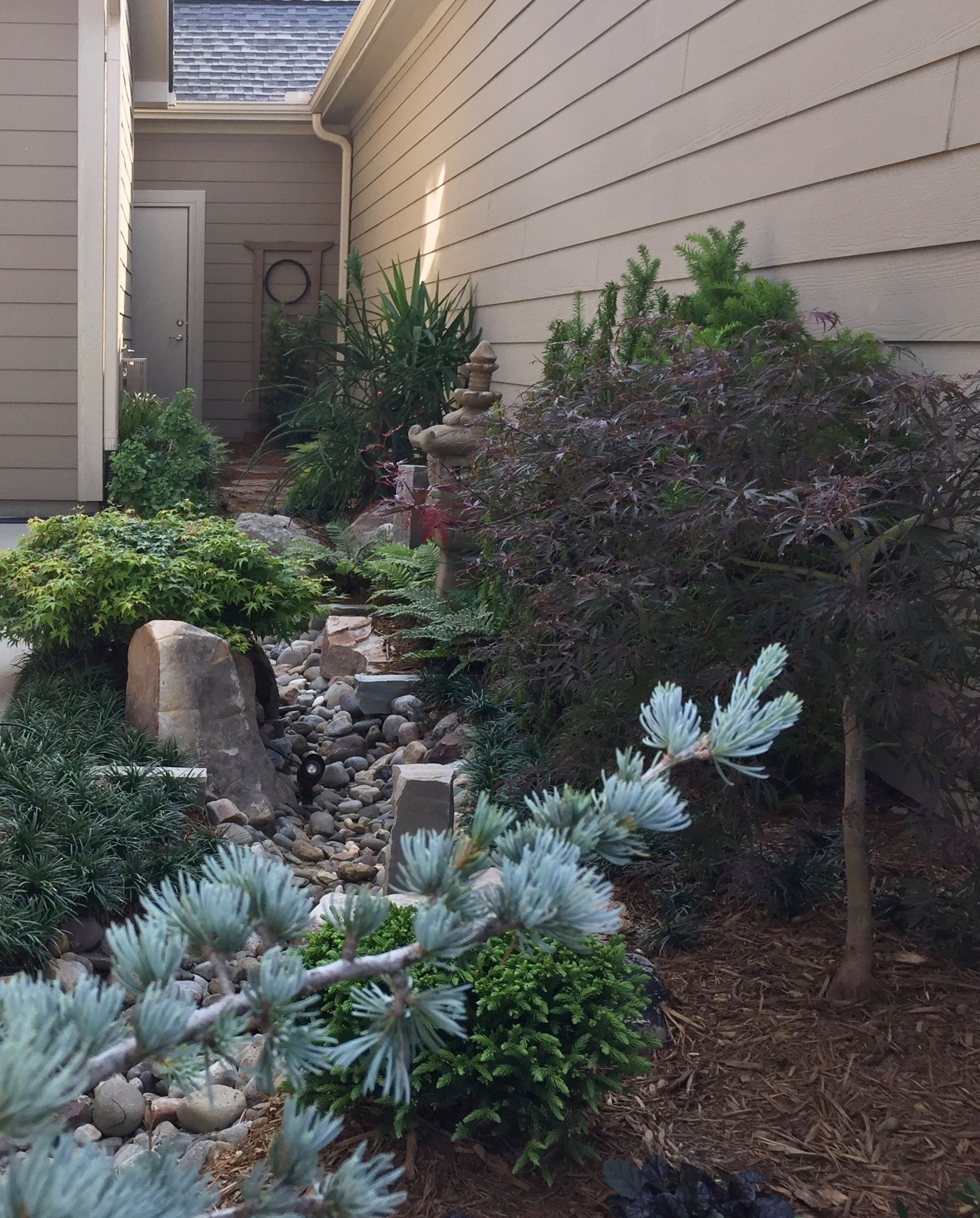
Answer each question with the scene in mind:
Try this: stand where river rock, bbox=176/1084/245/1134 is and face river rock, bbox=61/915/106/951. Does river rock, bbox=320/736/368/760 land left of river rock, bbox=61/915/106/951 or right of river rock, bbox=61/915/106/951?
right

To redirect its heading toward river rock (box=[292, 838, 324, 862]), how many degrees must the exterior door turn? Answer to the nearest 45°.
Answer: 0° — it already faces it

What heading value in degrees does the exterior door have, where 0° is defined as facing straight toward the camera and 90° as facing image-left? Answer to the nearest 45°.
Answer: approximately 0°

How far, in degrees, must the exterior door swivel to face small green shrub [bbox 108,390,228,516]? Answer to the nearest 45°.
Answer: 0° — it already faces it

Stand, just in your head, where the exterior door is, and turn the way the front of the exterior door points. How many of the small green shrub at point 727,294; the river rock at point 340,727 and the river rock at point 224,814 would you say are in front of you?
3

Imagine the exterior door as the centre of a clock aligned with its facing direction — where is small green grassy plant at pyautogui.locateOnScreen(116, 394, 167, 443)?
The small green grassy plant is roughly at 12 o'clock from the exterior door.

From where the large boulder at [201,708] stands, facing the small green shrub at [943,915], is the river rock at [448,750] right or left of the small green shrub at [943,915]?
left

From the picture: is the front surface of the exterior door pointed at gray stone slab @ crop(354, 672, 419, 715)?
yes

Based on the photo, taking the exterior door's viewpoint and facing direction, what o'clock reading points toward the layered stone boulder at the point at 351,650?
The layered stone boulder is roughly at 12 o'clock from the exterior door.
